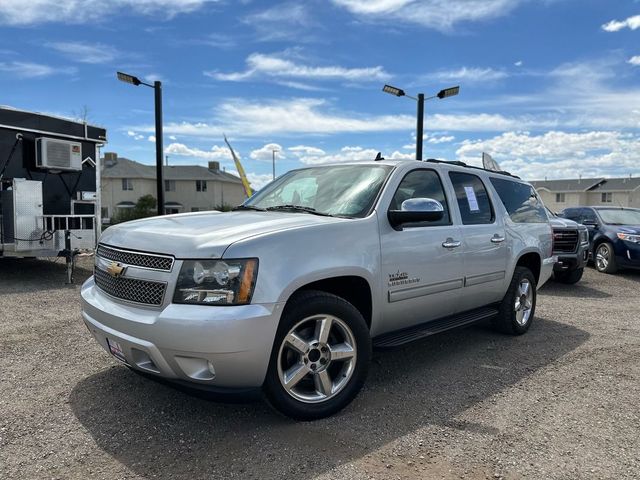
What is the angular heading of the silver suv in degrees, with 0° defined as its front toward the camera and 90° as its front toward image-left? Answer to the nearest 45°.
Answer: approximately 45°

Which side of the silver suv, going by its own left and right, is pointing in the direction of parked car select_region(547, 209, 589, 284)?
back

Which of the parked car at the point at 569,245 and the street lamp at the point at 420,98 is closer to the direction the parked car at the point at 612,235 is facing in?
the parked car

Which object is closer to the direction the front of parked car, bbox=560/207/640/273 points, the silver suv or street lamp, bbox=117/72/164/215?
the silver suv

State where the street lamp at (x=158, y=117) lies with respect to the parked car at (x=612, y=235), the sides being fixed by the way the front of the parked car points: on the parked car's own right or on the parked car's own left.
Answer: on the parked car's own right

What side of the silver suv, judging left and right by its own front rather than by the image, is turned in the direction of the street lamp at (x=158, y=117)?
right

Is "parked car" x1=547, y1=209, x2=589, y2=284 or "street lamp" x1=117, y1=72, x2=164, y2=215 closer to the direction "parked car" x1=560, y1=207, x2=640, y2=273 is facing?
the parked car

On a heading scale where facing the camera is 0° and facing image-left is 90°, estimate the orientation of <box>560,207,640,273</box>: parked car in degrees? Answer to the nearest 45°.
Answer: approximately 315°

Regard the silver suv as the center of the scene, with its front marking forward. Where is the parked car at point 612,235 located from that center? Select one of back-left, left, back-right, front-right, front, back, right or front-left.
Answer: back

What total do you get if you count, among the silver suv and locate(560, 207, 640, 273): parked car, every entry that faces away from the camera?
0
